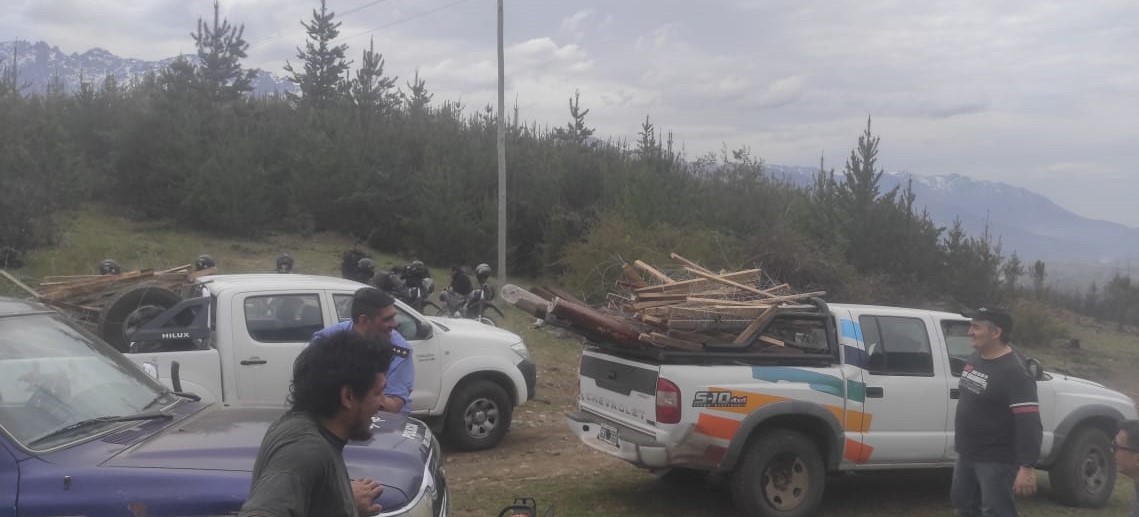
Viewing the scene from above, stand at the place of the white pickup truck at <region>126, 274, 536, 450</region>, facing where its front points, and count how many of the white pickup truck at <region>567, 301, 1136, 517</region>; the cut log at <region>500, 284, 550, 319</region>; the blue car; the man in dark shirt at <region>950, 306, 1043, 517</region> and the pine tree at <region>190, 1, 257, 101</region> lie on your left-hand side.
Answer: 1

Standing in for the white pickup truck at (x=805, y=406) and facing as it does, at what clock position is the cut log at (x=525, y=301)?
The cut log is roughly at 7 o'clock from the white pickup truck.

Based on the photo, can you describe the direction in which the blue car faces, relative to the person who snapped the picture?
facing the viewer and to the right of the viewer

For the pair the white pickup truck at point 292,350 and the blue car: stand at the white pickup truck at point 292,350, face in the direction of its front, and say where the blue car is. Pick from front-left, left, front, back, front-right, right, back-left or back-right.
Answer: right

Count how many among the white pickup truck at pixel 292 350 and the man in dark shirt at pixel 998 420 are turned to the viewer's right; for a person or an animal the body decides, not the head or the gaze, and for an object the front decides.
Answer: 1

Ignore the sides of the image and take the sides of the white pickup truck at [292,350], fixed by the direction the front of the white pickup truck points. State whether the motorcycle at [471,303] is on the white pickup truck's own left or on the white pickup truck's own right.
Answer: on the white pickup truck's own left

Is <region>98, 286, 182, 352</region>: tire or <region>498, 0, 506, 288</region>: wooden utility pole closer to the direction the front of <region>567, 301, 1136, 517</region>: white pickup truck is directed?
the wooden utility pole

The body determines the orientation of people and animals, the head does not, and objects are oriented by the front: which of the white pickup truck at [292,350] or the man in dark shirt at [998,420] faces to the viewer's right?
the white pickup truck

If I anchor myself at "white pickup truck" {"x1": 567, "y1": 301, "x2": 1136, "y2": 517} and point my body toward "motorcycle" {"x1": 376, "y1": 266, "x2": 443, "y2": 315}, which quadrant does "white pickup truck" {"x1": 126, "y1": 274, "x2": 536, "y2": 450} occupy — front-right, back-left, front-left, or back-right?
front-left

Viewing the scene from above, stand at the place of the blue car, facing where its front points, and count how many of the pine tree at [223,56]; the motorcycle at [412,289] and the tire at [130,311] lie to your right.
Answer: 0

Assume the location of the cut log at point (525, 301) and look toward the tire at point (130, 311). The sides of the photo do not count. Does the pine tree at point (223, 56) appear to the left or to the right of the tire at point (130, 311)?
right

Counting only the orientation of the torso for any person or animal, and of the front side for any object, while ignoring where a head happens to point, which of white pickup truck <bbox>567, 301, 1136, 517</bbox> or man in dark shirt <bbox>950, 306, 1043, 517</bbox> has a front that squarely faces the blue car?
the man in dark shirt

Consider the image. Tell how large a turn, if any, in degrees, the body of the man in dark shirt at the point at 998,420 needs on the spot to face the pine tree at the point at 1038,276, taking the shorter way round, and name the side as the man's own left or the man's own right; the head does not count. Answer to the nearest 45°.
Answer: approximately 135° to the man's own right

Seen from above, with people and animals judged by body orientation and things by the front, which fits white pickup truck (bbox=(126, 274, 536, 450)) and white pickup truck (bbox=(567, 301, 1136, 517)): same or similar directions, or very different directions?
same or similar directions

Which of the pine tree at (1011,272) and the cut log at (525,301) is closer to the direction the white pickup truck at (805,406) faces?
the pine tree

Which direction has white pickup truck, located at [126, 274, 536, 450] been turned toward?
to the viewer's right

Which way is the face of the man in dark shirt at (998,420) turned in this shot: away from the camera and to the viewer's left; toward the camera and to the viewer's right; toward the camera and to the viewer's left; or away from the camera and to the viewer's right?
toward the camera and to the viewer's left
